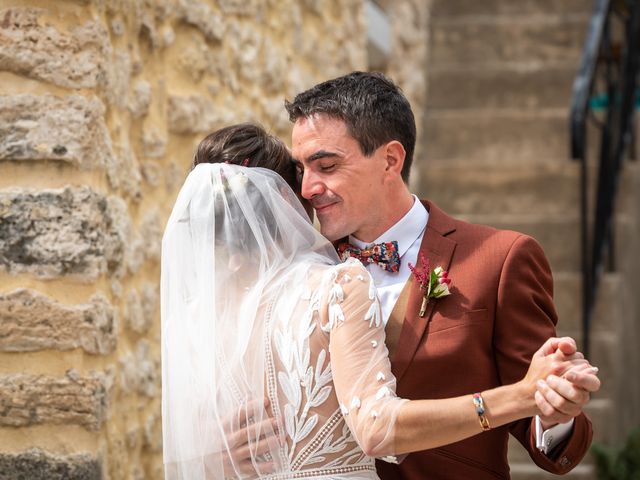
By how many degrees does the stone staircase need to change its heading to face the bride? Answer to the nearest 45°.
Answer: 0° — it already faces them

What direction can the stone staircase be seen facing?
toward the camera

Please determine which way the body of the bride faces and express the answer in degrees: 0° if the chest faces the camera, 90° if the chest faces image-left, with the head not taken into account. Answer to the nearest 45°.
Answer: approximately 225°

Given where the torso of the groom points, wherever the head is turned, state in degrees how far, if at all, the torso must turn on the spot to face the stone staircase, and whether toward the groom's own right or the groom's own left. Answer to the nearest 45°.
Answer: approximately 135° to the groom's own right

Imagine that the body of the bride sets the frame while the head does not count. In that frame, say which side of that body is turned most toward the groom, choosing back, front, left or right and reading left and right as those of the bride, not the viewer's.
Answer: front

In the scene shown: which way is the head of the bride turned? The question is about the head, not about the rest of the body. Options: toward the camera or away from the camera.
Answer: away from the camera

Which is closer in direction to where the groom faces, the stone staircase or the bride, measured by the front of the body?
the bride

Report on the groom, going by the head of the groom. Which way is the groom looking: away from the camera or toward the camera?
toward the camera

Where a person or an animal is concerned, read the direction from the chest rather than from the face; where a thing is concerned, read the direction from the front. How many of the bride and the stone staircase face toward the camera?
1

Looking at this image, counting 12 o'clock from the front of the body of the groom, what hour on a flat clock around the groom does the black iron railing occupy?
The black iron railing is roughly at 5 o'clock from the groom.

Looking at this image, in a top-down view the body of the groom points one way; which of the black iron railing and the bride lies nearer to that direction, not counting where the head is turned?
the bride

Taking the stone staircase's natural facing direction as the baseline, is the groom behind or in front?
in front

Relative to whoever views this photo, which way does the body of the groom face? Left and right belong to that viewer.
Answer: facing the viewer and to the left of the viewer

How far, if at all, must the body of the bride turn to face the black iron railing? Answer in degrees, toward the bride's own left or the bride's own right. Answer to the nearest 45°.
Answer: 0° — they already face it

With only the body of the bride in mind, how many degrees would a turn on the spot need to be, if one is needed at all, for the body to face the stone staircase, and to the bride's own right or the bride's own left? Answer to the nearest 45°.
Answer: approximately 45° to the bride's own left
